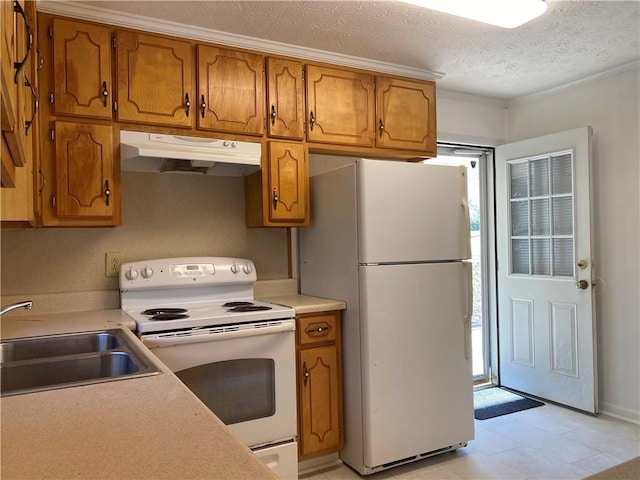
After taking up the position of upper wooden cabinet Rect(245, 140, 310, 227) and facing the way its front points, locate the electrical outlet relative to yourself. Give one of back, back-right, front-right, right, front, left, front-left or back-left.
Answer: back-right

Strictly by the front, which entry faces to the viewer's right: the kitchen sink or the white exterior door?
the kitchen sink

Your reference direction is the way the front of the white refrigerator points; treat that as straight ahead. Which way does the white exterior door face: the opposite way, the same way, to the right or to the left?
to the right

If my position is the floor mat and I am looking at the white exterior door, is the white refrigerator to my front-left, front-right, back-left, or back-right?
back-right

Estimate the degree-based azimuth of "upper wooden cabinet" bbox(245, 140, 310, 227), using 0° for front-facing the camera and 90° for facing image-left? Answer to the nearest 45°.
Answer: approximately 315°

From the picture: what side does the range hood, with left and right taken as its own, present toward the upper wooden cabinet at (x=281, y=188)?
left

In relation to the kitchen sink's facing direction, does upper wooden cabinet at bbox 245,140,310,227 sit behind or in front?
in front

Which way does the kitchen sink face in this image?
to the viewer's right

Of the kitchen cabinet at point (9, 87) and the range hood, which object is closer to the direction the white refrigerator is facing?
the kitchen cabinet

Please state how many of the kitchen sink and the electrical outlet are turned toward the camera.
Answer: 1

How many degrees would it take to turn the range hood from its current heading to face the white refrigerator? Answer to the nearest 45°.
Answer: approximately 90° to its left

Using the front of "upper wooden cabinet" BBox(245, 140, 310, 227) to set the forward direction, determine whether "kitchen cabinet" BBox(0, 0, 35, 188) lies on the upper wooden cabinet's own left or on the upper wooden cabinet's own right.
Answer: on the upper wooden cabinet's own right
